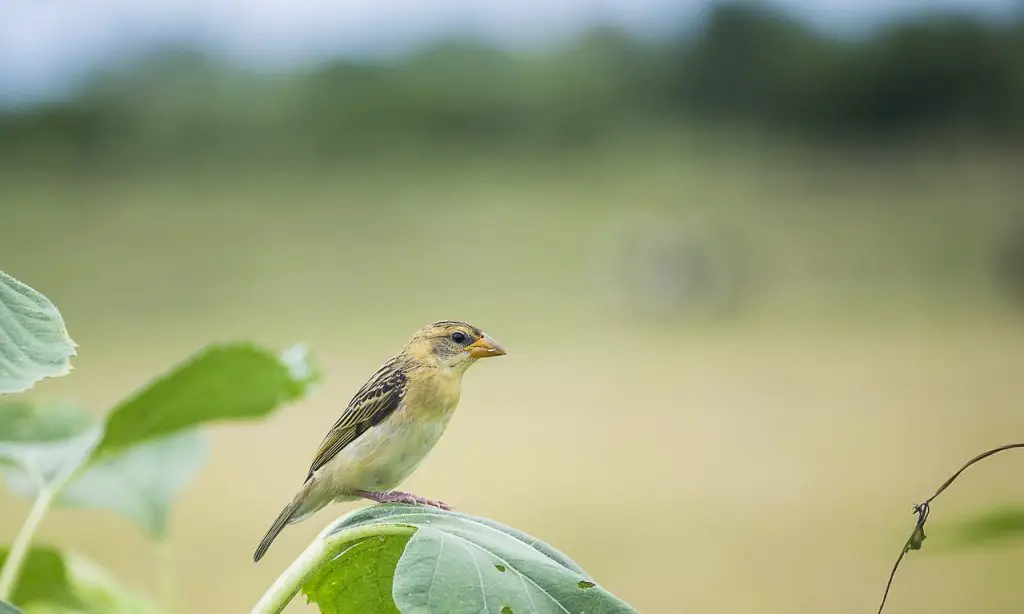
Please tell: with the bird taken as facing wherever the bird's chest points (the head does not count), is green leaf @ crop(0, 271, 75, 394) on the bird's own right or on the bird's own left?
on the bird's own right

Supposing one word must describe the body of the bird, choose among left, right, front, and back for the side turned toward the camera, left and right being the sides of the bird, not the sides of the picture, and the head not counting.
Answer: right
